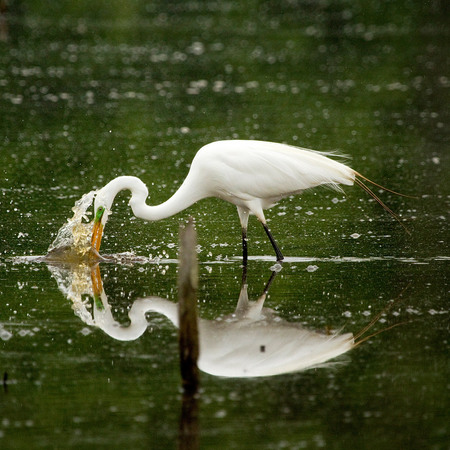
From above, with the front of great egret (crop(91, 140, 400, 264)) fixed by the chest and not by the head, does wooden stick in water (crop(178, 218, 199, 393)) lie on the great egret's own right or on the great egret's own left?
on the great egret's own left

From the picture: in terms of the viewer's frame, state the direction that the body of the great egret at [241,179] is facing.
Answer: to the viewer's left

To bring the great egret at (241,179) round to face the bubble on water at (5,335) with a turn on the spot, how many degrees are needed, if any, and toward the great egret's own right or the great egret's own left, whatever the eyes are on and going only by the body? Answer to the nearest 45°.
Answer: approximately 45° to the great egret's own left

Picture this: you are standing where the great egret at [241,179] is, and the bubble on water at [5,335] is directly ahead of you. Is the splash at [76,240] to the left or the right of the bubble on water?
right

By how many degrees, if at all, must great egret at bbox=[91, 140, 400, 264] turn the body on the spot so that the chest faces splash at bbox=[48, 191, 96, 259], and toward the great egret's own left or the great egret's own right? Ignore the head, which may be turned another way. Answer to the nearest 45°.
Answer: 0° — it already faces it

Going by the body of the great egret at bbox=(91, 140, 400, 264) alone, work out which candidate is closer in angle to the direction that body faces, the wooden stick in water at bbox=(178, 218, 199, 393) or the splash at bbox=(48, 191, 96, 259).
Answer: the splash
